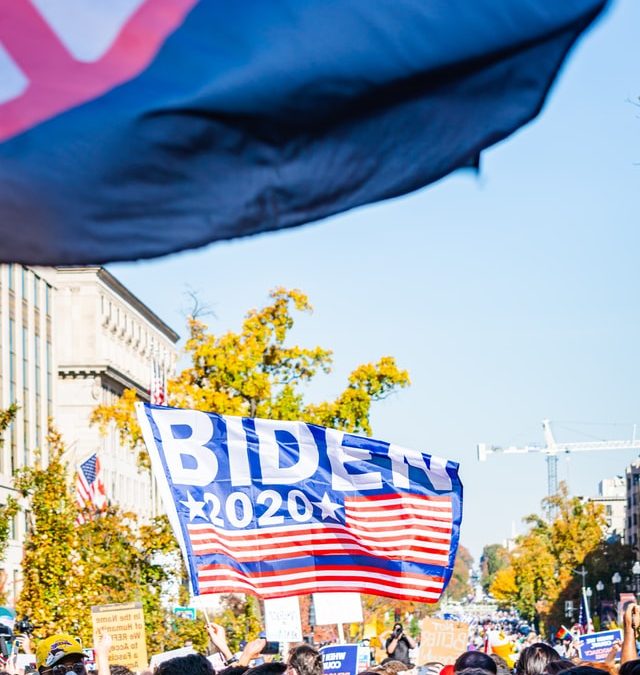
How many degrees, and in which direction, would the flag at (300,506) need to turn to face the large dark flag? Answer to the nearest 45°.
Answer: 0° — it already faces it

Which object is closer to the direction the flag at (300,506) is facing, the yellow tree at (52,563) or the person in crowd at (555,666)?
the person in crowd

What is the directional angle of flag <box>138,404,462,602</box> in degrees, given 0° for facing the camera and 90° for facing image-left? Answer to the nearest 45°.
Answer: approximately 0°

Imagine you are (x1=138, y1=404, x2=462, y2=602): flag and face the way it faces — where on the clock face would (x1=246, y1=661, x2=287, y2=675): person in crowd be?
The person in crowd is roughly at 12 o'clock from the flag.

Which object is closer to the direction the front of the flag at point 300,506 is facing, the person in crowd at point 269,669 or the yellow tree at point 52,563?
the person in crowd

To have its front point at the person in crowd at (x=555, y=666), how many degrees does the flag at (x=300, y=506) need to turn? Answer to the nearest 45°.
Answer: approximately 45° to its left

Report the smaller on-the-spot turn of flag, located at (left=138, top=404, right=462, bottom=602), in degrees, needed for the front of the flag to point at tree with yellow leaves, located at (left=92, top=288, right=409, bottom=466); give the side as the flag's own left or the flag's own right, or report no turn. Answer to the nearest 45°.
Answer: approximately 180°
